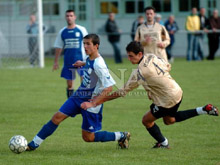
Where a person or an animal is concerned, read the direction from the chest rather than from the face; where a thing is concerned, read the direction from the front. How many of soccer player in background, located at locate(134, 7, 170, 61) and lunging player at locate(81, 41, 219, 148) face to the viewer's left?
1

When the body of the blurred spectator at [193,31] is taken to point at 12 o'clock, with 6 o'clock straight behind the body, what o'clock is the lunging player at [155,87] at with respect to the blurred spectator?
The lunging player is roughly at 12 o'clock from the blurred spectator.

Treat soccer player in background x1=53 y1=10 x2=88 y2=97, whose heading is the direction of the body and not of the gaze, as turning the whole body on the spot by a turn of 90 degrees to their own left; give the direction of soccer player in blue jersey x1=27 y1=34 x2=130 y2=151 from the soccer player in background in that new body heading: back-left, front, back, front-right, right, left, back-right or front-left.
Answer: right

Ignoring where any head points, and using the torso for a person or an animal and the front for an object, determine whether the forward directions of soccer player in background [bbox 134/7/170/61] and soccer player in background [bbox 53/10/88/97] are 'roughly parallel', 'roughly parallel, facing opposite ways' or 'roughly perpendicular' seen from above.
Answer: roughly parallel

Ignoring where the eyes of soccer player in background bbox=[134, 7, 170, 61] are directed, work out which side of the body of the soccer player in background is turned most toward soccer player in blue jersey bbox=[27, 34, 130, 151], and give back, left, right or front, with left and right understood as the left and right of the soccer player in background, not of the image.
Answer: front

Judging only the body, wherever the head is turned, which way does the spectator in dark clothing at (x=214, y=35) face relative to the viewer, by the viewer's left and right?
facing the viewer and to the left of the viewer

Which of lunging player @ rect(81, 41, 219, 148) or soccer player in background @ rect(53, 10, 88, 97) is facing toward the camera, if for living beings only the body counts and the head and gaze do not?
the soccer player in background

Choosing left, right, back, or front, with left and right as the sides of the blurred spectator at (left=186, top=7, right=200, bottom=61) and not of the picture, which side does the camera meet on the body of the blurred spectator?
front

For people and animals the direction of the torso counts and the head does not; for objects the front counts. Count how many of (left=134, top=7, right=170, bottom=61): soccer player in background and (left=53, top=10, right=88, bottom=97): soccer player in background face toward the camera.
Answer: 2

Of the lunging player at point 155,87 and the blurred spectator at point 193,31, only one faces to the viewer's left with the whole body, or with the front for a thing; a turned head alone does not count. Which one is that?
the lunging player

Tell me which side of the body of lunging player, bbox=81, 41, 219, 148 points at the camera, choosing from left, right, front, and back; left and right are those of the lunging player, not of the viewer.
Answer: left

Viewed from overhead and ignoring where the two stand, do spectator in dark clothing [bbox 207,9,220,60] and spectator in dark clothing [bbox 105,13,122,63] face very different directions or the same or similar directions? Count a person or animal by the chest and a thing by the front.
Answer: same or similar directions

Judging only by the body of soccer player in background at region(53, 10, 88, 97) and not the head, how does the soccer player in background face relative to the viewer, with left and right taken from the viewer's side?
facing the viewer

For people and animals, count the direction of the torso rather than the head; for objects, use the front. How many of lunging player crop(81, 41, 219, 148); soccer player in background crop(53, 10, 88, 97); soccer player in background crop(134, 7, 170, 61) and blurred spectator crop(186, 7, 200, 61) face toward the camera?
3

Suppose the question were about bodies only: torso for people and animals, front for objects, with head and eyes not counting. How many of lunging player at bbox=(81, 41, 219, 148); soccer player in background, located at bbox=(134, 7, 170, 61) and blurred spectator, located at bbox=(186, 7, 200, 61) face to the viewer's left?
1
